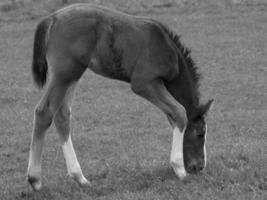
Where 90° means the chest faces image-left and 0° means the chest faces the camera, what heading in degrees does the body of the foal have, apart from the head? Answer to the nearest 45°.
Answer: approximately 270°
